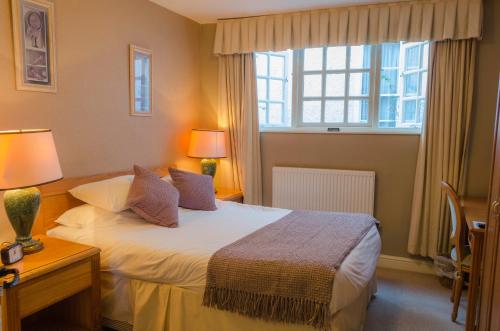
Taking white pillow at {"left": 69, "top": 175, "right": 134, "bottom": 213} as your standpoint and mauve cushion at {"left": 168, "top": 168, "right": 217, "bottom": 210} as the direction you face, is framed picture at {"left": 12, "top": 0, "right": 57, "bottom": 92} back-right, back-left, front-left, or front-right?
back-left

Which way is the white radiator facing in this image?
toward the camera

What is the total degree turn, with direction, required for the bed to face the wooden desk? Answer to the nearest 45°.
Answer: approximately 45° to its left

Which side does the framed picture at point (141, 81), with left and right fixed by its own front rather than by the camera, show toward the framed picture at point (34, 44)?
right

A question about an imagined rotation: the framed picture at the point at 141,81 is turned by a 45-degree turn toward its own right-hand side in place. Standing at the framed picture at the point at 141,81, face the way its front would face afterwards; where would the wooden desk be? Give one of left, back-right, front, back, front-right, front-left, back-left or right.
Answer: front-left

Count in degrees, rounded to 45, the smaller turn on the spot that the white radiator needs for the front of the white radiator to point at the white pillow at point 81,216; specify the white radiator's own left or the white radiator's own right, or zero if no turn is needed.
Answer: approximately 45° to the white radiator's own right

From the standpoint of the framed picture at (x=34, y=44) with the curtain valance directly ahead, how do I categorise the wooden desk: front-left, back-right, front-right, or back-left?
front-right

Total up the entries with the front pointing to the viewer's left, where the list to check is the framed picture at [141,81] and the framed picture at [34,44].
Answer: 0

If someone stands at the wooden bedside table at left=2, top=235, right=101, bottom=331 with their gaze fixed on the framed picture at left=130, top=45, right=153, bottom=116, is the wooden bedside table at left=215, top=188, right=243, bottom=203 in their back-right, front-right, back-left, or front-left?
front-right

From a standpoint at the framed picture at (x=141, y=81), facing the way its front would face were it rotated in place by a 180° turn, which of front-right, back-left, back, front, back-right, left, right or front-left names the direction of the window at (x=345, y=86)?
back-right

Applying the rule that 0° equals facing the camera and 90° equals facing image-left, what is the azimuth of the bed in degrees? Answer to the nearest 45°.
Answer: approximately 315°

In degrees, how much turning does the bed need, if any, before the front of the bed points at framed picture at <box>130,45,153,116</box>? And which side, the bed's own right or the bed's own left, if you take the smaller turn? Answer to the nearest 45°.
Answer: approximately 135° to the bed's own left

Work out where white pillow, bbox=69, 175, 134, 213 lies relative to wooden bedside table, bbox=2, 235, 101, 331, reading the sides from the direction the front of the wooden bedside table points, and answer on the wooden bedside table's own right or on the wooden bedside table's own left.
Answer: on the wooden bedside table's own left

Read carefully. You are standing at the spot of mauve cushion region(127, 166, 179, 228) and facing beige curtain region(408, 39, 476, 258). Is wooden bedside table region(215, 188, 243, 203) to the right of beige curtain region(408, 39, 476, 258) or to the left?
left

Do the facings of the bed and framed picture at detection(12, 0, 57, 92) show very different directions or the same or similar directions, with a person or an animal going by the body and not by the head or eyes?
same or similar directions

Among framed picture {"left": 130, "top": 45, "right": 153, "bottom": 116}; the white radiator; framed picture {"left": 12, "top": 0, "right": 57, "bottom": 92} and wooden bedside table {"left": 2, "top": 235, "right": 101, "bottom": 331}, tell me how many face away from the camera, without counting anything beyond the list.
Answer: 0

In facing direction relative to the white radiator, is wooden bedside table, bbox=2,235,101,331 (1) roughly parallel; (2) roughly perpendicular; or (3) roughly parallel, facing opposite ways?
roughly perpendicular

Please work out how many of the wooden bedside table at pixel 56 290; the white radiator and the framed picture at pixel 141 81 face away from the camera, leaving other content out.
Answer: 0

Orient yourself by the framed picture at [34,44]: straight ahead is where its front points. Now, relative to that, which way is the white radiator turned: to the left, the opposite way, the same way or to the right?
to the right
